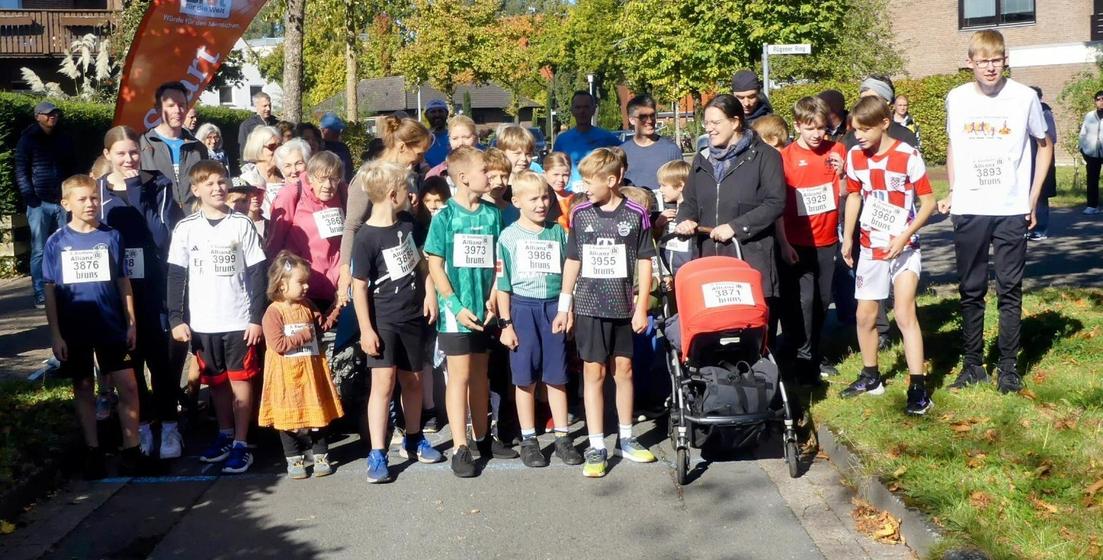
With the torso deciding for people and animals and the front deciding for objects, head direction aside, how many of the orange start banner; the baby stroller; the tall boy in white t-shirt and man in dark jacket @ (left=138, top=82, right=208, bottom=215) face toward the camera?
4

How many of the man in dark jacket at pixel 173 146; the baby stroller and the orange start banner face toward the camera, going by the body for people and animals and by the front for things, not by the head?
3

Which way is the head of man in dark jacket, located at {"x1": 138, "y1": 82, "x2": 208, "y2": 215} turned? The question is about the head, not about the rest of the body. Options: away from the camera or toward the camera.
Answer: toward the camera

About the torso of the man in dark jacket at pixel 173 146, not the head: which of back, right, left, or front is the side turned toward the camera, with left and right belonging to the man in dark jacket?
front

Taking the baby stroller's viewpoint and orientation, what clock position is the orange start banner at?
The orange start banner is roughly at 4 o'clock from the baby stroller.

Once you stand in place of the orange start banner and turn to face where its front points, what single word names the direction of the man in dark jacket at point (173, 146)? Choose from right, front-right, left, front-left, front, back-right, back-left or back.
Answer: front

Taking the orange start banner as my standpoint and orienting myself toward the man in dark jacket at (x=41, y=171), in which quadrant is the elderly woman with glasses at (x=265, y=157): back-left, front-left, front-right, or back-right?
back-left

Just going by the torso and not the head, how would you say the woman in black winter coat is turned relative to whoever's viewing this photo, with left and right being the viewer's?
facing the viewer and to the left of the viewer

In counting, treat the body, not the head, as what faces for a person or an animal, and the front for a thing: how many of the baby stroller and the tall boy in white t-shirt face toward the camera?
2

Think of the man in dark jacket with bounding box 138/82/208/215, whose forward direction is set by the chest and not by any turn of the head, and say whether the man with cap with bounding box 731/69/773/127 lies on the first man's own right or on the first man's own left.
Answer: on the first man's own left

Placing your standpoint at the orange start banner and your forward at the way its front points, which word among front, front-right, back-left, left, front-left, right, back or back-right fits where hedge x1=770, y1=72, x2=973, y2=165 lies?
back-left

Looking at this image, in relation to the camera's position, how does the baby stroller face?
facing the viewer

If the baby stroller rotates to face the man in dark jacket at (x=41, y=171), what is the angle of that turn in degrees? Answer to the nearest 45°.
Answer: approximately 135° to its right
